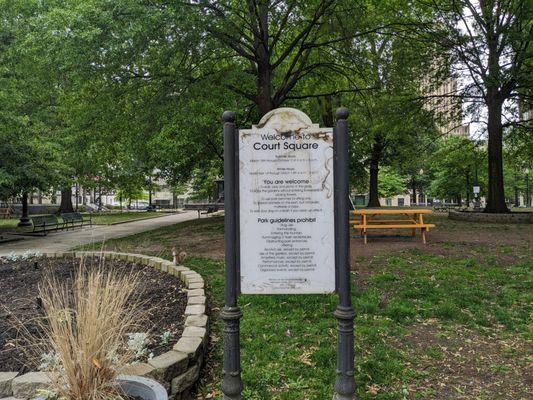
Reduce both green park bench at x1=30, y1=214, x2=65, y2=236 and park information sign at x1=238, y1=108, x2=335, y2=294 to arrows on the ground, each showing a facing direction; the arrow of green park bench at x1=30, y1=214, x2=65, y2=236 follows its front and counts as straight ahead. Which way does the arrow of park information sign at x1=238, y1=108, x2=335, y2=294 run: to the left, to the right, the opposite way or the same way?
to the right

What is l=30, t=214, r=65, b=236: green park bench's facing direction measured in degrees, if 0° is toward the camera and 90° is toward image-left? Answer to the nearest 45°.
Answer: approximately 315°

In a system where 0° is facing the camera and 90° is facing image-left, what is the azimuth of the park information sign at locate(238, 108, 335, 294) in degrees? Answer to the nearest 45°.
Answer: approximately 0°

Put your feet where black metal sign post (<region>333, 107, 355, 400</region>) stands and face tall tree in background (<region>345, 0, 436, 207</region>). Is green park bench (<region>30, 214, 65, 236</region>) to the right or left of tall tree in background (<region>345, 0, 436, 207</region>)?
left

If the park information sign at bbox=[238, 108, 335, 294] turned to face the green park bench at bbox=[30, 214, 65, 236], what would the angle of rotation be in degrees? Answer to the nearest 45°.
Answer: approximately 135° to its right
